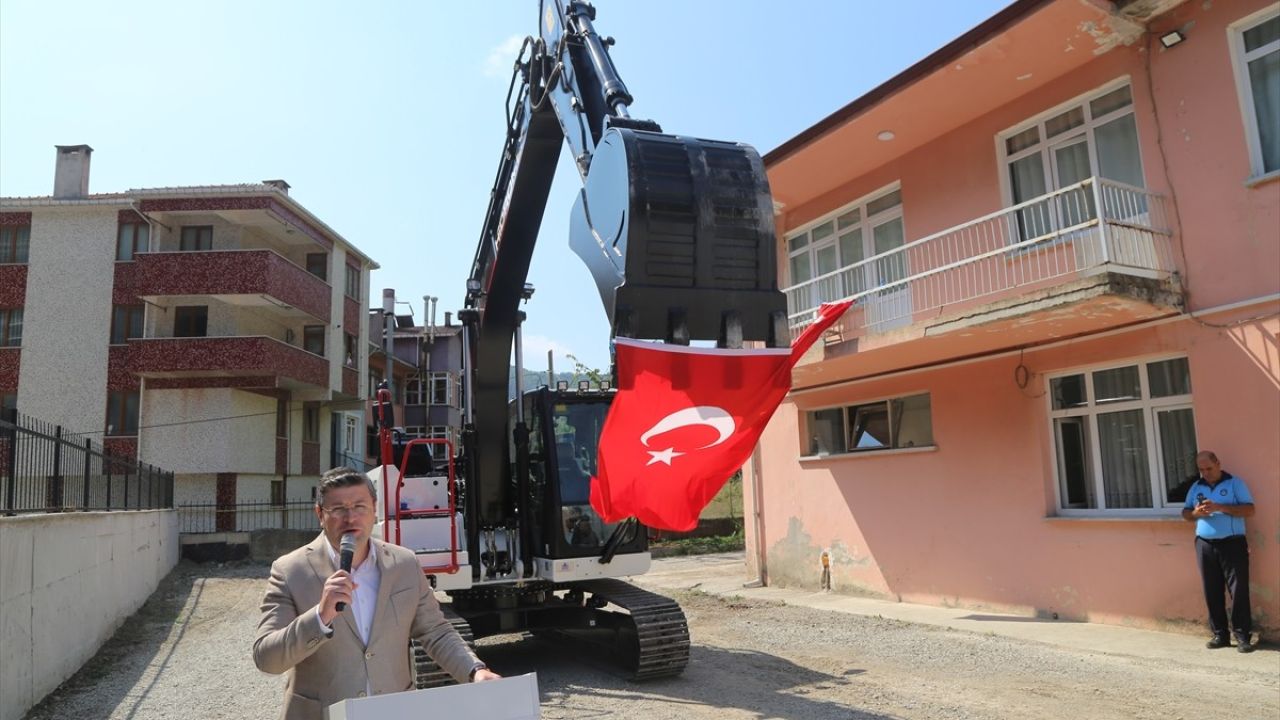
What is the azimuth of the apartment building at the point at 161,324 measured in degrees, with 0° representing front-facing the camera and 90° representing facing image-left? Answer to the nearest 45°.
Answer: approximately 0°

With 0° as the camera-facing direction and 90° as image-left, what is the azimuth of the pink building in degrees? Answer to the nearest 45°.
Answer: approximately 45°

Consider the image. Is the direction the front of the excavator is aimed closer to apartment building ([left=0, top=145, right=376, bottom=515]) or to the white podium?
the white podium

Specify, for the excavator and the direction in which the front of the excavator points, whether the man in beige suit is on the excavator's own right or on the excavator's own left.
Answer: on the excavator's own right

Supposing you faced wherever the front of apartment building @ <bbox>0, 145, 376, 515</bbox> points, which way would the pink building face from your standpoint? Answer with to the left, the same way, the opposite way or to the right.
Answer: to the right

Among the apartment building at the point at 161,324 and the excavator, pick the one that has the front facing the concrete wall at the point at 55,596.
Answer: the apartment building
